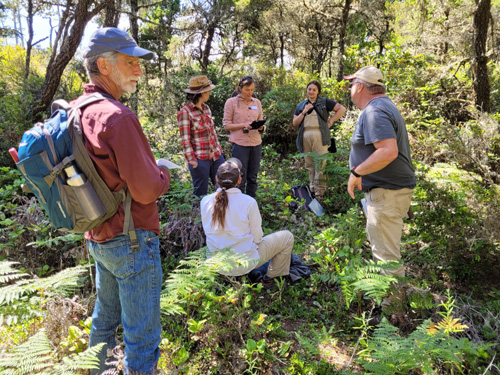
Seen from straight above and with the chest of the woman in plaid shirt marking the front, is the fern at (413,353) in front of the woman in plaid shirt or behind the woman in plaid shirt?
in front

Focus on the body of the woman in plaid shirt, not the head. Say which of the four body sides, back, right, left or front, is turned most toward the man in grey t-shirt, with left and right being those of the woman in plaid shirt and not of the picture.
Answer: front

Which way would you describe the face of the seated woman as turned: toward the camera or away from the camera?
away from the camera

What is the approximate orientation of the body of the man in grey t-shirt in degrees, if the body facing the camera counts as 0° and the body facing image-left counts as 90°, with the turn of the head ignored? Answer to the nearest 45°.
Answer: approximately 90°

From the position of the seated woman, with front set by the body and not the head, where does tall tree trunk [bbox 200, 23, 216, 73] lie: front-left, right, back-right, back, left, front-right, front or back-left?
front-left

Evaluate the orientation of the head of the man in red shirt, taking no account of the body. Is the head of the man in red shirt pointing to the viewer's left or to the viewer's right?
to the viewer's right

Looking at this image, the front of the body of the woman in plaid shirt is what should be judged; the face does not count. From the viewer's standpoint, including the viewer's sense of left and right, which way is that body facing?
facing the viewer and to the right of the viewer

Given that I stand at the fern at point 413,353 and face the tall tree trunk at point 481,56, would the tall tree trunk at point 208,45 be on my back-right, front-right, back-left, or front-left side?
front-left

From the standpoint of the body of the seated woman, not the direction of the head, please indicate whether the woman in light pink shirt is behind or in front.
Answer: in front

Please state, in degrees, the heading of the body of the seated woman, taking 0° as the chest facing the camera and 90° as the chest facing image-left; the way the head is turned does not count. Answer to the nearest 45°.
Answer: approximately 225°

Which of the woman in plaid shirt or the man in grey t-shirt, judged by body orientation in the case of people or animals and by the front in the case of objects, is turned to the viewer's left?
the man in grey t-shirt

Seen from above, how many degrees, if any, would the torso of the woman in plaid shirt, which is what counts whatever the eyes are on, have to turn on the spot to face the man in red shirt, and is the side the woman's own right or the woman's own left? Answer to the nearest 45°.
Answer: approximately 45° to the woman's own right

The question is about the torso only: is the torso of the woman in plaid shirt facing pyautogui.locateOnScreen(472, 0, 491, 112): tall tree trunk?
no
